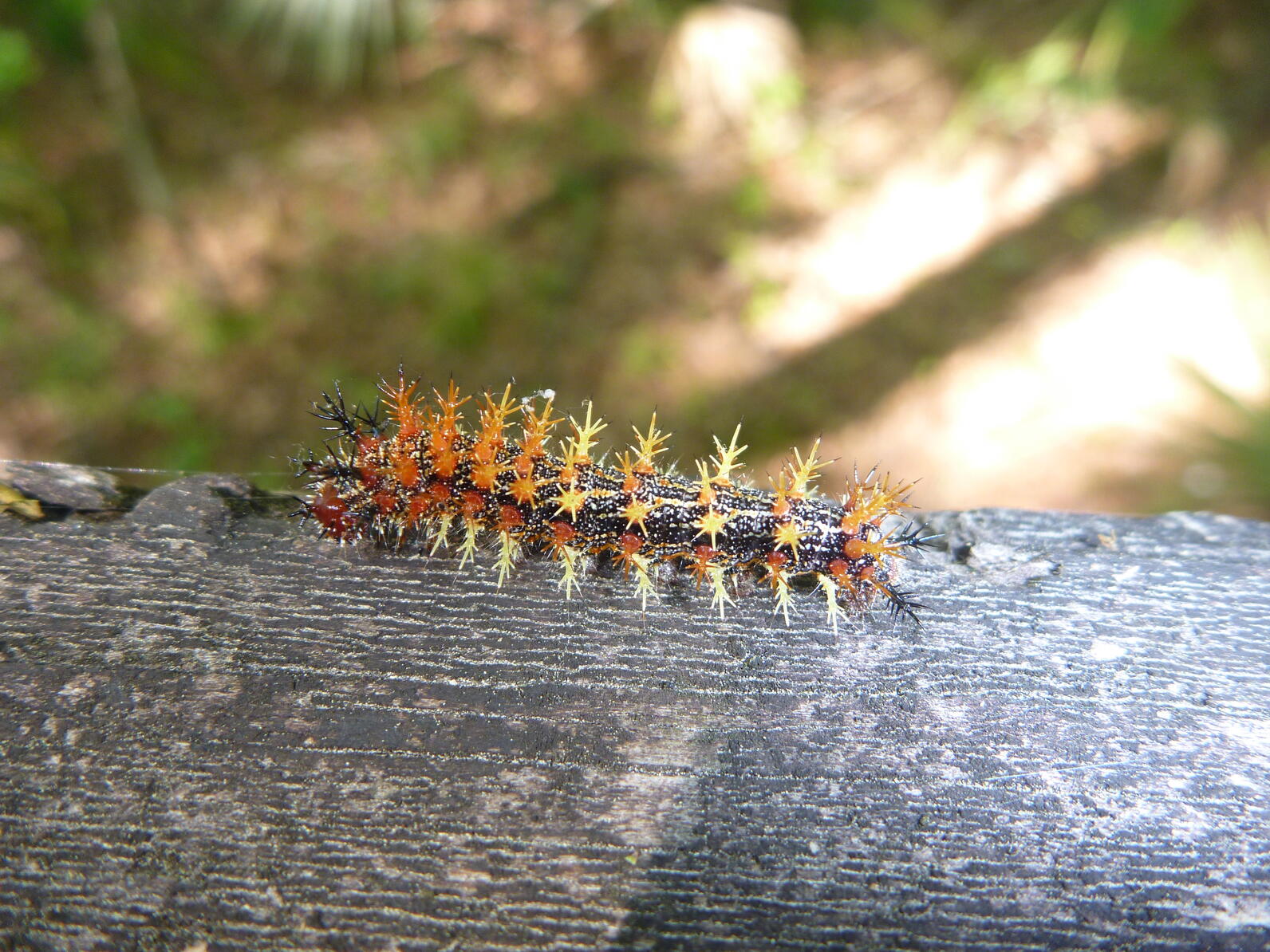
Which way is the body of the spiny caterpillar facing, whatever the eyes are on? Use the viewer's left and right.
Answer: facing to the left of the viewer
